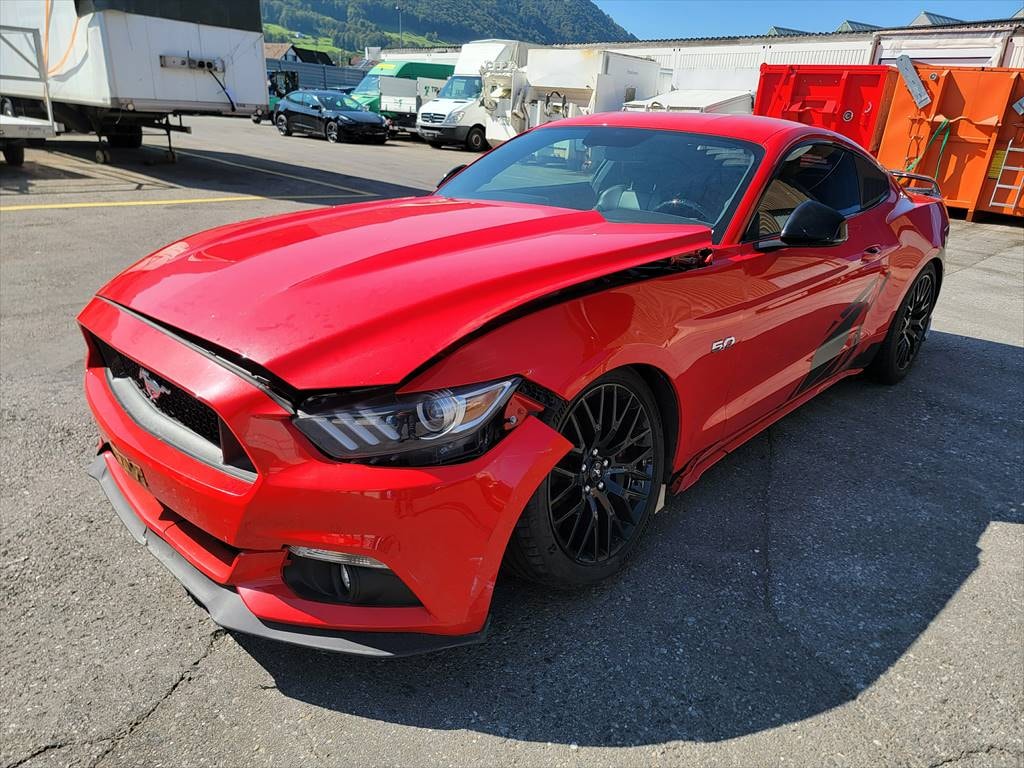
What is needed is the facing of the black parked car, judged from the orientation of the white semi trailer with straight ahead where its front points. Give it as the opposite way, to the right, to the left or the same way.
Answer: the same way

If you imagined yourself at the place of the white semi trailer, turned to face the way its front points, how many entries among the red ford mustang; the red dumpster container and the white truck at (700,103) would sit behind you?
0

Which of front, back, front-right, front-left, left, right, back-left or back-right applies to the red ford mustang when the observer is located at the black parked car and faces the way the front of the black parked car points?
front-right

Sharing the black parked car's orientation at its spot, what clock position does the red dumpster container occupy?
The red dumpster container is roughly at 12 o'clock from the black parked car.

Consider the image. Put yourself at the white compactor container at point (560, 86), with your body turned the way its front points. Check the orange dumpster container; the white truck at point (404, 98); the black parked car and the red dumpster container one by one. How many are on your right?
2

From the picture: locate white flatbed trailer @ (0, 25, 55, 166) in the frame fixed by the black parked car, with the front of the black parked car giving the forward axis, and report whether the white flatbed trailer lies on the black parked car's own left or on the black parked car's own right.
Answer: on the black parked car's own right

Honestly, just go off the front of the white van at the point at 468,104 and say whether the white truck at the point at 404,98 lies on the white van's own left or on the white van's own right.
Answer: on the white van's own right

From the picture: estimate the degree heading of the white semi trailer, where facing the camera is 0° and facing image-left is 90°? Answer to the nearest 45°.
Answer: approximately 315°

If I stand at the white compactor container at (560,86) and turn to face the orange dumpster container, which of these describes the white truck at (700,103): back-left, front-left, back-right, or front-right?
front-left

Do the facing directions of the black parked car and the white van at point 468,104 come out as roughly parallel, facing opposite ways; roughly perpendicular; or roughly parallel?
roughly perpendicular

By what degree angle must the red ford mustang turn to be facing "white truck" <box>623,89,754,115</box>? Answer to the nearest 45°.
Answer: approximately 135° to its right

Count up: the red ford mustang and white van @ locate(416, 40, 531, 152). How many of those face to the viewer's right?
0

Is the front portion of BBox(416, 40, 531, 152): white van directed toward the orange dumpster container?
no

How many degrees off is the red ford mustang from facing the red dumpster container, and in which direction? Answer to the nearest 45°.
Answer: approximately 180°

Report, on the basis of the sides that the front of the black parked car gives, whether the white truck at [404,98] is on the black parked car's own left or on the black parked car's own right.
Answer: on the black parked car's own left

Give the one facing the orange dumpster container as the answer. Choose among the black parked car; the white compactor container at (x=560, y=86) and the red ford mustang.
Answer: the black parked car

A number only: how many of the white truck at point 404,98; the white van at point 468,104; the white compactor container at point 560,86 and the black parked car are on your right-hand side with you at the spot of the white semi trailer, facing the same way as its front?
0

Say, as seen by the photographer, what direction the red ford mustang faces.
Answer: facing the viewer and to the left of the viewer
